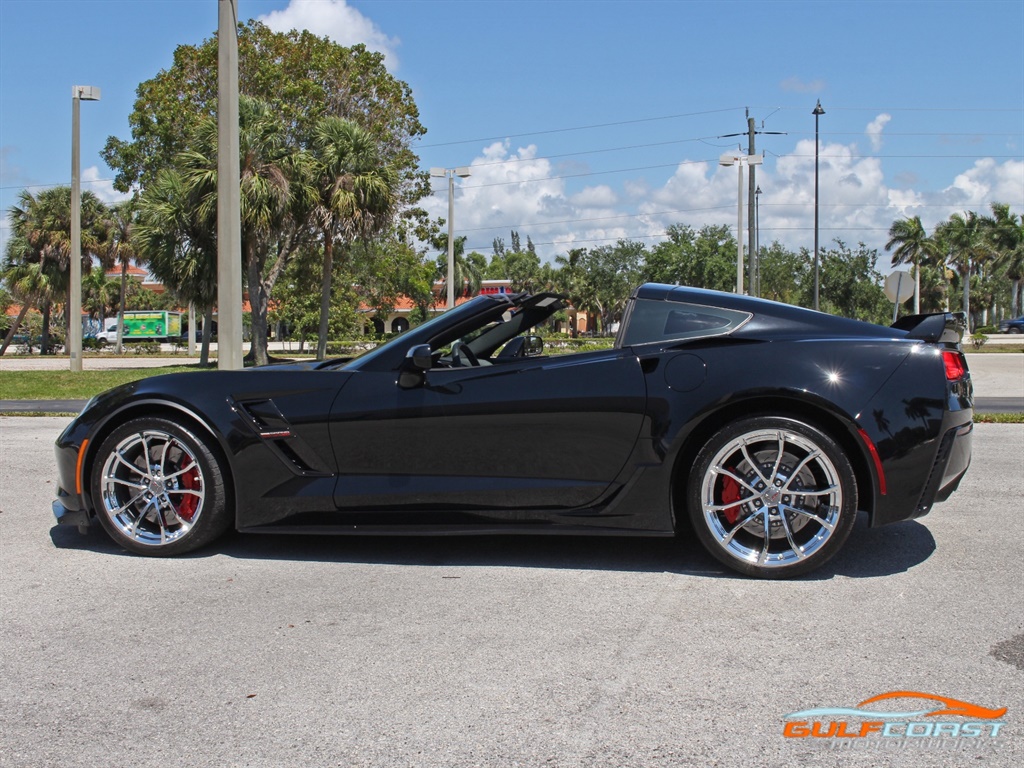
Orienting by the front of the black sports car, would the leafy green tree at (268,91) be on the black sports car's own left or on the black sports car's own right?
on the black sports car's own right

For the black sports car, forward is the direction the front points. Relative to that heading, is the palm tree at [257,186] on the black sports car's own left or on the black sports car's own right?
on the black sports car's own right

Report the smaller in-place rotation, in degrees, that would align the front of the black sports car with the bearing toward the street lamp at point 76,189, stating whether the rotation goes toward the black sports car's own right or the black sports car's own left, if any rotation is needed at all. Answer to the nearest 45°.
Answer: approximately 45° to the black sports car's own right

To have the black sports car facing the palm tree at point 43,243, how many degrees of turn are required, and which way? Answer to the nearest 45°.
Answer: approximately 45° to its right

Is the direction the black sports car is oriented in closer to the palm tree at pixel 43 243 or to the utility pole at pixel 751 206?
the palm tree

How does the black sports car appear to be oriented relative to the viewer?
to the viewer's left

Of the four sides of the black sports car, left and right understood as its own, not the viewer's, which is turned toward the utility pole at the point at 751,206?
right
